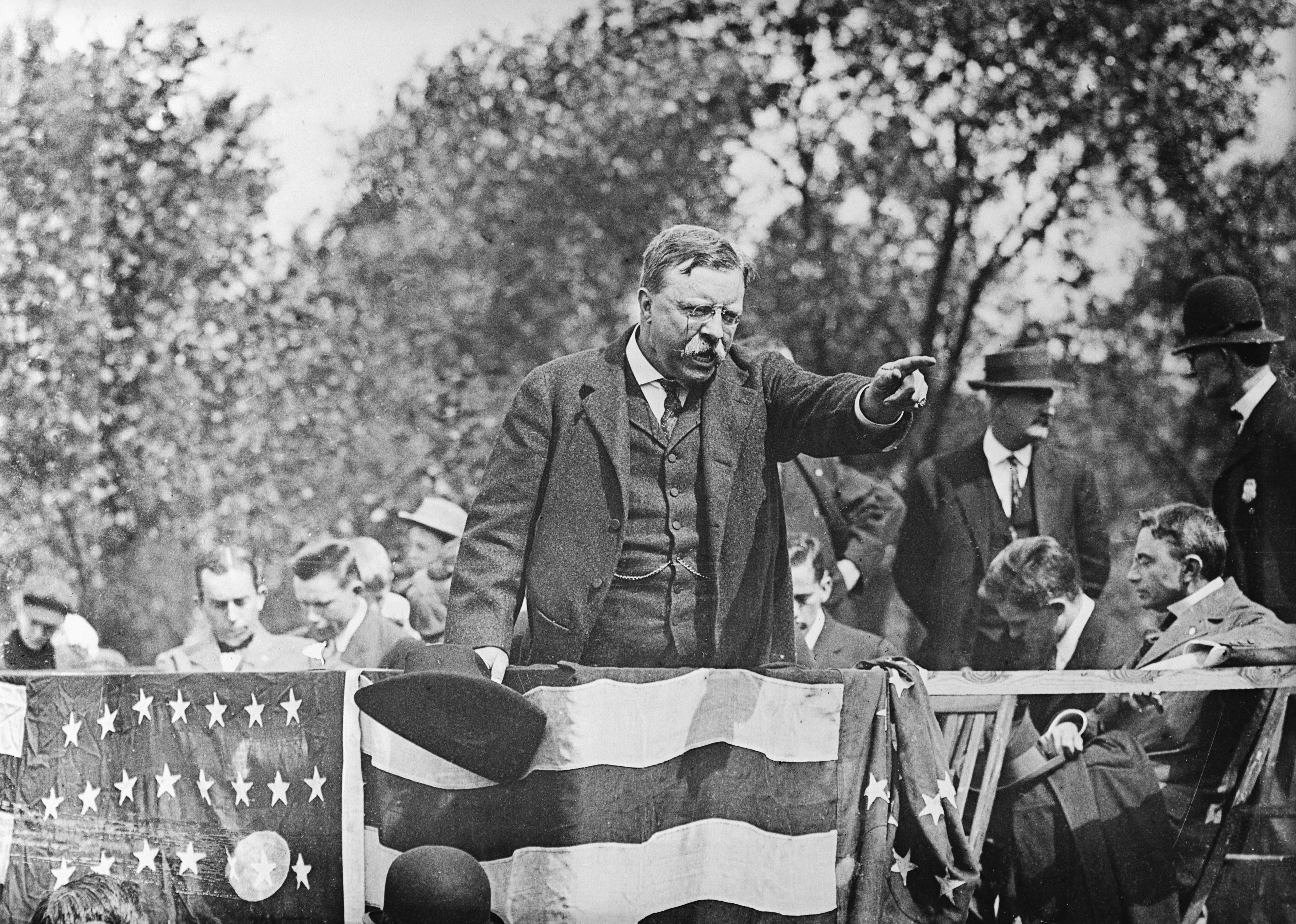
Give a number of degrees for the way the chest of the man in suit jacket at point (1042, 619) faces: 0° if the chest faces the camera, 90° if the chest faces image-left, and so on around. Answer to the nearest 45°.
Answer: approximately 45°

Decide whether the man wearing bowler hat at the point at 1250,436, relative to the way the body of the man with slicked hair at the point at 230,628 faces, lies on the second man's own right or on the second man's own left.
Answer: on the second man's own left

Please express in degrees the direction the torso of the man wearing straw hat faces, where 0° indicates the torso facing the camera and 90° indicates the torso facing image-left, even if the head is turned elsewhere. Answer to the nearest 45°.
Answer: approximately 45°

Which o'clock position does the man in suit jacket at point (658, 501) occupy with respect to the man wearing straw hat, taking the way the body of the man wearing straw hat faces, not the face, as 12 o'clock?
The man in suit jacket is roughly at 10 o'clock from the man wearing straw hat.

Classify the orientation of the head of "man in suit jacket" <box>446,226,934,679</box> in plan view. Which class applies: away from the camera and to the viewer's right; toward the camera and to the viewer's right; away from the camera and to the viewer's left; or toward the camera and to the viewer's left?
toward the camera and to the viewer's right

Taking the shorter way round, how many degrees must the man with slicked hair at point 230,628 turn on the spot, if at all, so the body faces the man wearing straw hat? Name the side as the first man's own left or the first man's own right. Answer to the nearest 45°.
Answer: approximately 90° to the first man's own left

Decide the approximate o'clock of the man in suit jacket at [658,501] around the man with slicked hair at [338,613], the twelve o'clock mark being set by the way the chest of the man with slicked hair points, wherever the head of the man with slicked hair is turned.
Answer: The man in suit jacket is roughly at 10 o'clock from the man with slicked hair.
